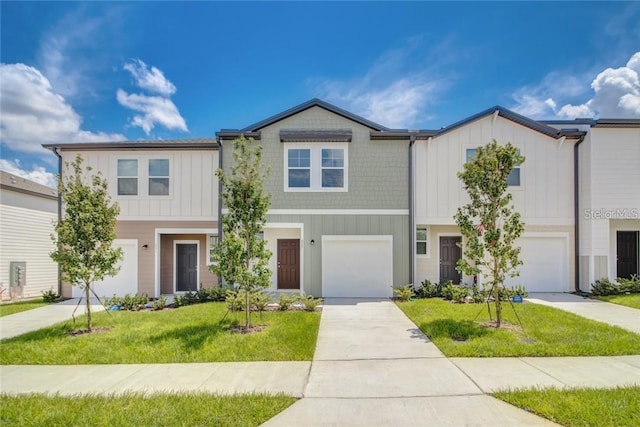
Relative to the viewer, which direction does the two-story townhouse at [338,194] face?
toward the camera

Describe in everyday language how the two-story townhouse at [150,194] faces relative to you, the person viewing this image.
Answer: facing the viewer

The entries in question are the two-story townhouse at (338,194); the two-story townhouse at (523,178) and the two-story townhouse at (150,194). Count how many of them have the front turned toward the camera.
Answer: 3

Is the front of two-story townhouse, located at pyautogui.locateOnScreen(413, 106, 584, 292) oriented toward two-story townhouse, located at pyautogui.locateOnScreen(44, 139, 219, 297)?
no

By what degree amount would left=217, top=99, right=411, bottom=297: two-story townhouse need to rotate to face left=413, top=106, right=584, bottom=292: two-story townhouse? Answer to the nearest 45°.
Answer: approximately 90° to its left

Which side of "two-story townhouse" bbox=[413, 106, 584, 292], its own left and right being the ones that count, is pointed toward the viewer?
front

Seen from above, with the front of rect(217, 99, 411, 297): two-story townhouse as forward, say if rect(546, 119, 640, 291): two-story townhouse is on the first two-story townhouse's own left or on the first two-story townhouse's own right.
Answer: on the first two-story townhouse's own left

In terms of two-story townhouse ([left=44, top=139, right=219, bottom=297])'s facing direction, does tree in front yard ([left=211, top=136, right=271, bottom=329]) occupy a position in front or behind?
in front

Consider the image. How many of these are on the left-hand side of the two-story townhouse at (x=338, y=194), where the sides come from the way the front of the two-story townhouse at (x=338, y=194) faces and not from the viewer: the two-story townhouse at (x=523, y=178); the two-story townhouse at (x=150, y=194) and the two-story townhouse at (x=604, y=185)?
2

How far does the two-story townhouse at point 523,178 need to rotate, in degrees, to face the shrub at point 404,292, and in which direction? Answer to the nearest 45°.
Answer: approximately 45° to its right
